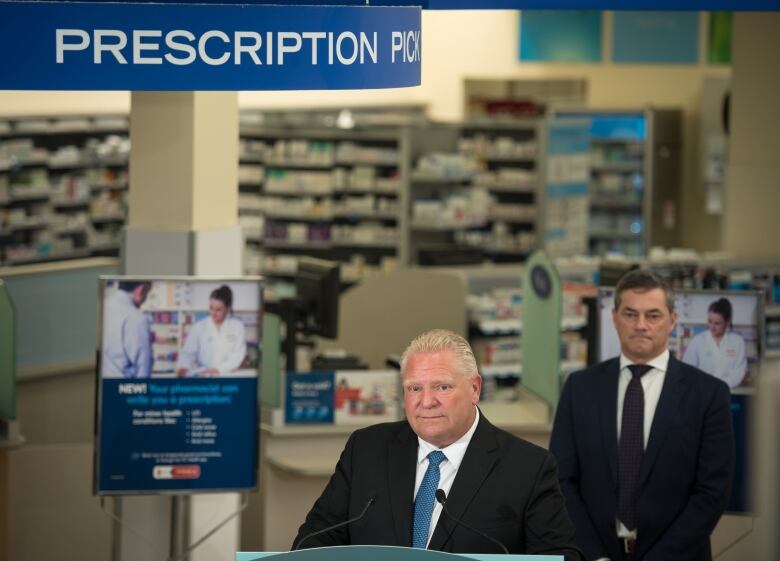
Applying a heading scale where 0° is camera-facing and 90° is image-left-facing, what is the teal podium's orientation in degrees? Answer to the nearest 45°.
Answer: approximately 0°

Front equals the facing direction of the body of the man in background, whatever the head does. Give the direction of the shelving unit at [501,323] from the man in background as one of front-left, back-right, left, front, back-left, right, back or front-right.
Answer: back

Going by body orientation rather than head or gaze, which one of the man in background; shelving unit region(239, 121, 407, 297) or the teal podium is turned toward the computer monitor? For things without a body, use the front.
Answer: the shelving unit

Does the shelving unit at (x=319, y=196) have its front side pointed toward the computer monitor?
yes

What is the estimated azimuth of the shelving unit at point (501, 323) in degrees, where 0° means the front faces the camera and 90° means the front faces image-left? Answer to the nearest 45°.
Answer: approximately 0°

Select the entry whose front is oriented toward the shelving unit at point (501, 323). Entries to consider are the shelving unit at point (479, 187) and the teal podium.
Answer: the shelving unit at point (479, 187)
